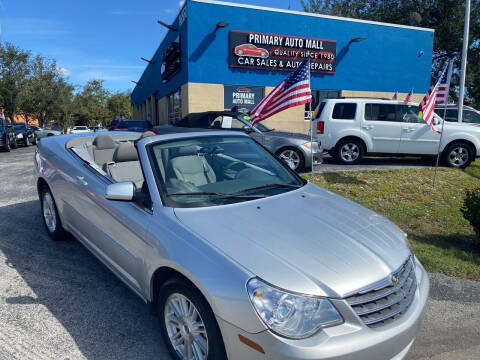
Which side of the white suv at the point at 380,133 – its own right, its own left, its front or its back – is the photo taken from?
right

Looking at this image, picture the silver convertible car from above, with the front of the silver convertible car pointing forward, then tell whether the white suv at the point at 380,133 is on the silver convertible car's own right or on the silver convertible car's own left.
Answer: on the silver convertible car's own left

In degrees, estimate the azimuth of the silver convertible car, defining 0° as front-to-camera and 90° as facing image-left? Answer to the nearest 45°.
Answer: approximately 315°

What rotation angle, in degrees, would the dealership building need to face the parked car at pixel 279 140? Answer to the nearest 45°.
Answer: approximately 45° to its right

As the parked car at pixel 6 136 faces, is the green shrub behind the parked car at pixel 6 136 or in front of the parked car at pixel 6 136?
in front

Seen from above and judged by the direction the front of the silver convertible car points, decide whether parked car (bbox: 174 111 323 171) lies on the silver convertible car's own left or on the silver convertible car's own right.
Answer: on the silver convertible car's own left

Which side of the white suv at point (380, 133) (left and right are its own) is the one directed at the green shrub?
right

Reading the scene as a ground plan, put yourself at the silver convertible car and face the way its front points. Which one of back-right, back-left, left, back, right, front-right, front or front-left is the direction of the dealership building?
back-left

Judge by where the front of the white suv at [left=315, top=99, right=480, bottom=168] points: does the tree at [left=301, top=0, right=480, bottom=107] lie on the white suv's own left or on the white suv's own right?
on the white suv's own left

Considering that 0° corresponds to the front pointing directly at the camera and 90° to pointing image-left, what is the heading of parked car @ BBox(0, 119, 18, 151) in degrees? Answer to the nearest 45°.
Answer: approximately 315°

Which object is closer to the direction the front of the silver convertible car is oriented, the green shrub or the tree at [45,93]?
the green shrub

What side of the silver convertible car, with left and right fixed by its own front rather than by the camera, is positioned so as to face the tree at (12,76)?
back

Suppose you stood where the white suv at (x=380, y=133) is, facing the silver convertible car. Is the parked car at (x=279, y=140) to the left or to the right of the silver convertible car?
right
